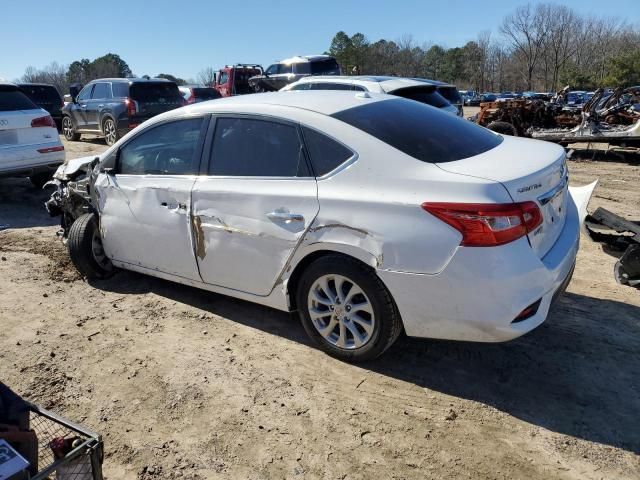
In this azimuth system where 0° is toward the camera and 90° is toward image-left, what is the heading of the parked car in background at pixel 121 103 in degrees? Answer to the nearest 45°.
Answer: approximately 135°

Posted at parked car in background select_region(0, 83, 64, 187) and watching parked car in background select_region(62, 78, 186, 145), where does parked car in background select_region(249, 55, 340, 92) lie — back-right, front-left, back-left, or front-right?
front-right

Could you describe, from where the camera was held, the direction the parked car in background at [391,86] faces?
facing away from the viewer and to the left of the viewer

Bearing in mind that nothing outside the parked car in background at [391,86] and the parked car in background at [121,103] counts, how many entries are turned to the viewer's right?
0

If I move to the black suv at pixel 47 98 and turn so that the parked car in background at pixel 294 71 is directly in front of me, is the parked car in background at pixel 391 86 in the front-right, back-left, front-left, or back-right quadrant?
front-right

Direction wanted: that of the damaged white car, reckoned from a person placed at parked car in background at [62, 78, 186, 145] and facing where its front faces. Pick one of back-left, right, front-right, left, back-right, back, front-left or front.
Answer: back-left

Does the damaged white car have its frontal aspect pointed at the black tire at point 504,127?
no

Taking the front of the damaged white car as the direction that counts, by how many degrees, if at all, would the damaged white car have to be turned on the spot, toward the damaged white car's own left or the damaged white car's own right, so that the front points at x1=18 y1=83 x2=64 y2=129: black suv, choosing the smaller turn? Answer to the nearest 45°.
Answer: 0° — it already faces it

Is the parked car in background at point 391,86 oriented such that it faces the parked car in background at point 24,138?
no

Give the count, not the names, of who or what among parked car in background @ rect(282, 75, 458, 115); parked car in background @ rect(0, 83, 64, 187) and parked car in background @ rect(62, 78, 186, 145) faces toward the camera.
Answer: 0

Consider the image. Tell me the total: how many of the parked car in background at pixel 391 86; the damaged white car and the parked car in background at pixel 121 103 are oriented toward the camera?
0

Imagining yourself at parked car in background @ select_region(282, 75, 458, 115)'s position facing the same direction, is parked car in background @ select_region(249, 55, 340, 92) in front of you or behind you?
in front

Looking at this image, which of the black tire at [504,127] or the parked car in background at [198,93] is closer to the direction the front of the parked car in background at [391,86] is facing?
the parked car in background

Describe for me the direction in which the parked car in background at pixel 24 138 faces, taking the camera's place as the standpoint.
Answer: facing away from the viewer and to the left of the viewer

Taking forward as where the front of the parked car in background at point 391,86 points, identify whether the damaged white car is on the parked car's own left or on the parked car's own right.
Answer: on the parked car's own left

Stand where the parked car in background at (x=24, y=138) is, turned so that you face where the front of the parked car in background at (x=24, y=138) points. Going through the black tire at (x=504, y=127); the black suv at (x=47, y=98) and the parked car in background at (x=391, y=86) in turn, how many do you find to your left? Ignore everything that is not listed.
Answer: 0

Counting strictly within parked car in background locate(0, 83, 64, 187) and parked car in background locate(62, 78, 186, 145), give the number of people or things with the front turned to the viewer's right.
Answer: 0

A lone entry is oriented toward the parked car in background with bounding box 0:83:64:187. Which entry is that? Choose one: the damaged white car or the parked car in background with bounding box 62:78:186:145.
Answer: the damaged white car

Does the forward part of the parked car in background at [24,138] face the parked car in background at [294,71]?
no

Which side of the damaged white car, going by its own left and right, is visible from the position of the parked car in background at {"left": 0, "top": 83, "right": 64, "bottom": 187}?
front

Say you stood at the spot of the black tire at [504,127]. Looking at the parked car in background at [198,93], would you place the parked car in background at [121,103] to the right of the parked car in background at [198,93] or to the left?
left
